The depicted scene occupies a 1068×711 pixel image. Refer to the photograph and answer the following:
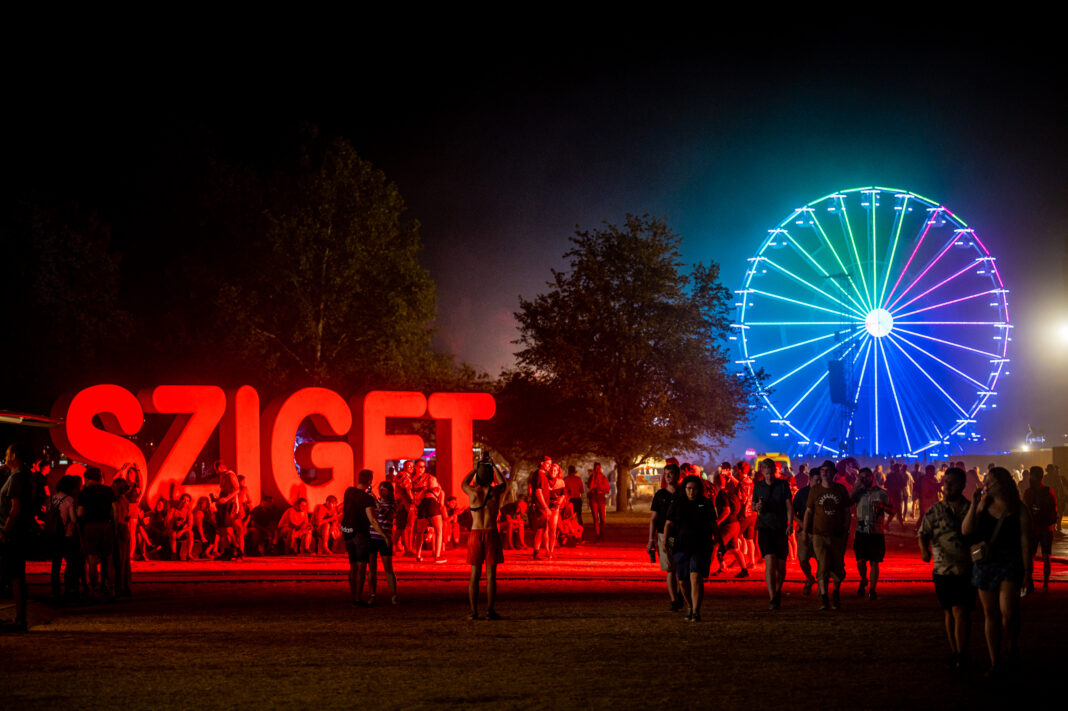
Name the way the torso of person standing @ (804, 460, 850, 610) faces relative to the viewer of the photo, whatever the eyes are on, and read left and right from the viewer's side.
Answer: facing the viewer

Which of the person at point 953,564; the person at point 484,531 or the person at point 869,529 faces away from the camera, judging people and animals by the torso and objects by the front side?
the person at point 484,531

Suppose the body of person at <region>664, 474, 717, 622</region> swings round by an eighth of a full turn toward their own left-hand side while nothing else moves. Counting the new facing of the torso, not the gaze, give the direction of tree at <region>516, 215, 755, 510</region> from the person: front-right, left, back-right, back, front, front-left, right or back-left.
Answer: back-left

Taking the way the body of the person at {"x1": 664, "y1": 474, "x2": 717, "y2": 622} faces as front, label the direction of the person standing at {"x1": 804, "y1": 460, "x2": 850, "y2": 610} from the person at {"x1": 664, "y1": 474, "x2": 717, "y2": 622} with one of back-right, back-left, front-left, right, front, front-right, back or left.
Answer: back-left

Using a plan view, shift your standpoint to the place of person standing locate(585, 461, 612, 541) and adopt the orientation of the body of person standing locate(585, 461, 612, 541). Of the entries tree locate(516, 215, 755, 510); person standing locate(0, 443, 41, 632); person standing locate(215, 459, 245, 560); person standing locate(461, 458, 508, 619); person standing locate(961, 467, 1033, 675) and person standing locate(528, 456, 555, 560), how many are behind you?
1

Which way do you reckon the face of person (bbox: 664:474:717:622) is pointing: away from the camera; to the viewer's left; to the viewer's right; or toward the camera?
toward the camera

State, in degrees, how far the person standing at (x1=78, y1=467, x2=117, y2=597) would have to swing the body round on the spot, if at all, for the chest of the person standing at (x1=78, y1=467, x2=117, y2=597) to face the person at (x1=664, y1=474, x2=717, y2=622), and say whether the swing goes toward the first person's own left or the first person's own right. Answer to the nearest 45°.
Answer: approximately 135° to the first person's own right

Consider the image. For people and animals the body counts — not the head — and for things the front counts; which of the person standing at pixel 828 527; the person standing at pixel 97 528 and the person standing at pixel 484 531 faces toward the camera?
the person standing at pixel 828 527

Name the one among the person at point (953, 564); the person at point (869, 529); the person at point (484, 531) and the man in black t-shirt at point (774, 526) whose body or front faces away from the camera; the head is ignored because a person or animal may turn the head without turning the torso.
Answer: the person at point (484, 531)

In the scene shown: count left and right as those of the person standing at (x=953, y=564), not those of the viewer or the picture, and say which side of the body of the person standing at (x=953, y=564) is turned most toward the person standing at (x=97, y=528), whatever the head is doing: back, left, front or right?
right

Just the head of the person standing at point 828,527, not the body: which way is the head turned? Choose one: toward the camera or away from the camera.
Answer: toward the camera

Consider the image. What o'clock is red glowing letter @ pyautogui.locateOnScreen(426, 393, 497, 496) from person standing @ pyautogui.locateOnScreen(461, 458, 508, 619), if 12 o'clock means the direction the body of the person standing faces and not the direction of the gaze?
The red glowing letter is roughly at 12 o'clock from the person standing.

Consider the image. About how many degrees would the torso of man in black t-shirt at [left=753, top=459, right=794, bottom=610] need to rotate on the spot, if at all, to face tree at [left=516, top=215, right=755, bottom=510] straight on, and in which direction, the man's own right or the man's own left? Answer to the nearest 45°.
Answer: approximately 180°

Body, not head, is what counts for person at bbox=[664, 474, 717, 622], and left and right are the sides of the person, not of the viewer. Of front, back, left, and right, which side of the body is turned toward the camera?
front

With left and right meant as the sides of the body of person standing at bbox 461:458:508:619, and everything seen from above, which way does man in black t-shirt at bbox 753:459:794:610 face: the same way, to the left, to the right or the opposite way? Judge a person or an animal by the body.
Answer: the opposite way

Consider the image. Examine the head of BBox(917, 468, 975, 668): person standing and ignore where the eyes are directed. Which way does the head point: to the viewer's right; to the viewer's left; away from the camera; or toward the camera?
toward the camera

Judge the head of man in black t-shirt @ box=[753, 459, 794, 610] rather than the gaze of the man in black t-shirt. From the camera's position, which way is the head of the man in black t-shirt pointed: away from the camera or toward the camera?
toward the camera

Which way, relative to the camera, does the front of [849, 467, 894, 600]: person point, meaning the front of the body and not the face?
toward the camera
